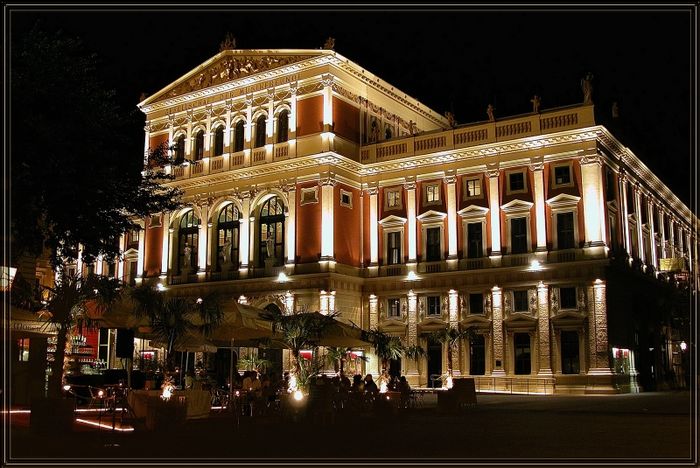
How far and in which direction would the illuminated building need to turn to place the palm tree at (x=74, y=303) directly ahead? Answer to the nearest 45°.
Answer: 0° — it already faces it

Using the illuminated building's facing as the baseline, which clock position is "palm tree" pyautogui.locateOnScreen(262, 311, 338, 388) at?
The palm tree is roughly at 11 o'clock from the illuminated building.

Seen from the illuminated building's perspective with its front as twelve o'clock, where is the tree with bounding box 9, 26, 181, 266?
The tree is roughly at 11 o'clock from the illuminated building.

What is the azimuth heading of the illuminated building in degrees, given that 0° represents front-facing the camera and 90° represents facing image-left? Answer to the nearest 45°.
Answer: approximately 45°
